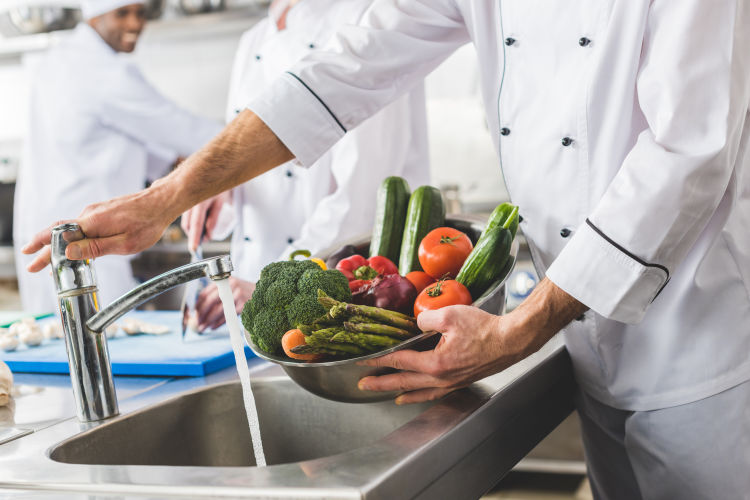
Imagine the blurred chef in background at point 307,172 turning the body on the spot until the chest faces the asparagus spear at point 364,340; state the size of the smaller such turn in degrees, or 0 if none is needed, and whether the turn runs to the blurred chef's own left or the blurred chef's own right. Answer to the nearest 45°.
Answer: approximately 45° to the blurred chef's own left

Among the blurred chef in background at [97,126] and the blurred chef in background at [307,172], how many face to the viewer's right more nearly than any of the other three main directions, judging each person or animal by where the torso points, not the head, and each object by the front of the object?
1

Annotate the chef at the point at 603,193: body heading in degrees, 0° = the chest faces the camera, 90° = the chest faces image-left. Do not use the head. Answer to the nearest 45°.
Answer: approximately 45°

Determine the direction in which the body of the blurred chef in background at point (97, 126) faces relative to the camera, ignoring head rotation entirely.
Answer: to the viewer's right

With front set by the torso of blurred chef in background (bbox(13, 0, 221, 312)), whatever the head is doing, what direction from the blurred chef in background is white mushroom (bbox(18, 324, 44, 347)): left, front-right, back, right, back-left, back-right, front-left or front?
right

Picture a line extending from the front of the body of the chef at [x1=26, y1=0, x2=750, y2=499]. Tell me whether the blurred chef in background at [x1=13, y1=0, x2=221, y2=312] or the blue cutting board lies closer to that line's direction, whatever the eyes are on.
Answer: the blue cutting board

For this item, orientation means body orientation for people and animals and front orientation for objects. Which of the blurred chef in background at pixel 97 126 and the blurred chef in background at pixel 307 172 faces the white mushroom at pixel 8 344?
the blurred chef in background at pixel 307 172

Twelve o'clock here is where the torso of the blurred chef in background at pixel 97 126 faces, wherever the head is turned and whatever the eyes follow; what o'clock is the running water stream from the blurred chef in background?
The running water stream is roughly at 3 o'clock from the blurred chef in background.

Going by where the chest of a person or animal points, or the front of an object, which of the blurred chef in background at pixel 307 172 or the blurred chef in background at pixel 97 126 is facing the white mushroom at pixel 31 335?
the blurred chef in background at pixel 307 172

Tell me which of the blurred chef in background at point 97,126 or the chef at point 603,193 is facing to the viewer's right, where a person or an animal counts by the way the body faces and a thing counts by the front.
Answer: the blurred chef in background
